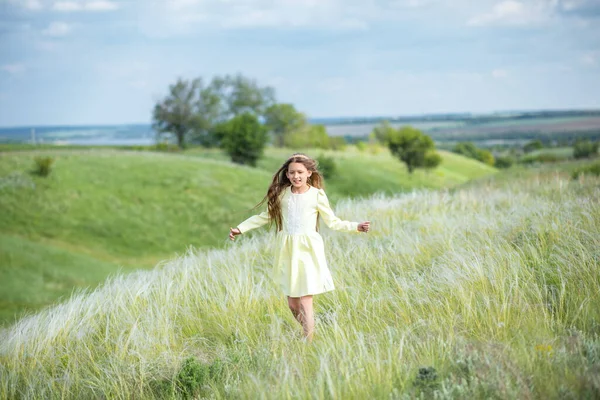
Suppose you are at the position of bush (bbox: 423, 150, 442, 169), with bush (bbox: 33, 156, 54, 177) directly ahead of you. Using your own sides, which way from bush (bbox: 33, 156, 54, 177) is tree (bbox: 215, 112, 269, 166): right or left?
right

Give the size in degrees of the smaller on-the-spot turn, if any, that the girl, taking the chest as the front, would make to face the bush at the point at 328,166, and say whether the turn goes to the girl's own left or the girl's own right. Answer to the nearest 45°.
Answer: approximately 180°

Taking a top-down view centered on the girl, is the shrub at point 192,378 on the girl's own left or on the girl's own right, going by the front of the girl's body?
on the girl's own right

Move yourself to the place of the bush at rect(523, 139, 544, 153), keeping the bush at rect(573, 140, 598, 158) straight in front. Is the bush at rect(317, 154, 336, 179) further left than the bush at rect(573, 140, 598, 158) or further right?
right

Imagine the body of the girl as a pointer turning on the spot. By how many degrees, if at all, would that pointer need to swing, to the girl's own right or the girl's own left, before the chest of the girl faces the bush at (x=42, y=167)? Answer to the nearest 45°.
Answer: approximately 135° to the girl's own right

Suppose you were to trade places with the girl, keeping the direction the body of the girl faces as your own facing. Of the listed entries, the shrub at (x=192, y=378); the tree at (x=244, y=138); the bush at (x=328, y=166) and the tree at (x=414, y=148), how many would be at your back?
3

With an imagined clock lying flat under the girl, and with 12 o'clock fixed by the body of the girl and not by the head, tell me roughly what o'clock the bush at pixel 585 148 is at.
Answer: The bush is roughly at 7 o'clock from the girl.

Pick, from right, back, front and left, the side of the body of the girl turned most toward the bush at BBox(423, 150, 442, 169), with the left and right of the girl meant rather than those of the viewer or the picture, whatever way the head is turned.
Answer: back

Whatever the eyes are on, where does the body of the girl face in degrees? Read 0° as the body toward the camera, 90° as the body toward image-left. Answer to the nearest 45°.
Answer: approximately 0°

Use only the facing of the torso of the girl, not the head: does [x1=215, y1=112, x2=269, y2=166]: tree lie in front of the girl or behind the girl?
behind
